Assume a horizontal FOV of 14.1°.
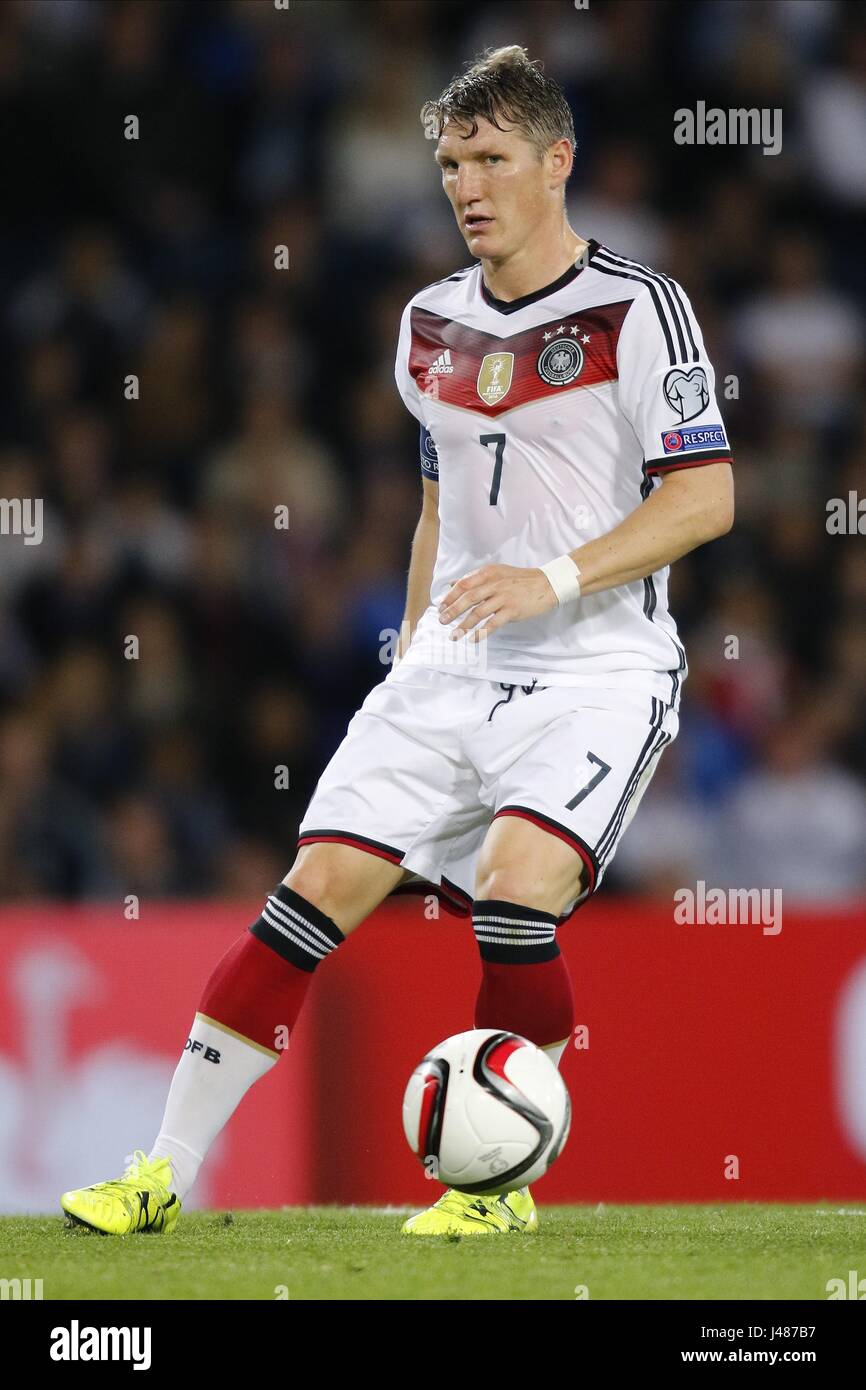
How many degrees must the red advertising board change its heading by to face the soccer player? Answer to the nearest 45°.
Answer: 0° — it already faces them

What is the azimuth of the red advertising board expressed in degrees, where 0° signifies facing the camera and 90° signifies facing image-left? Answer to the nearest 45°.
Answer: approximately 0°

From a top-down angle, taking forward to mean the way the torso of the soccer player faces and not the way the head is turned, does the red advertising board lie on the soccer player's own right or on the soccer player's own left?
on the soccer player's own right

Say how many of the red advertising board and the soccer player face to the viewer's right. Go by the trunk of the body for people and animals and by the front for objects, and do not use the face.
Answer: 0

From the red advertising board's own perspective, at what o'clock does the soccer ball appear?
The soccer ball is roughly at 12 o'clock from the red advertising board.
